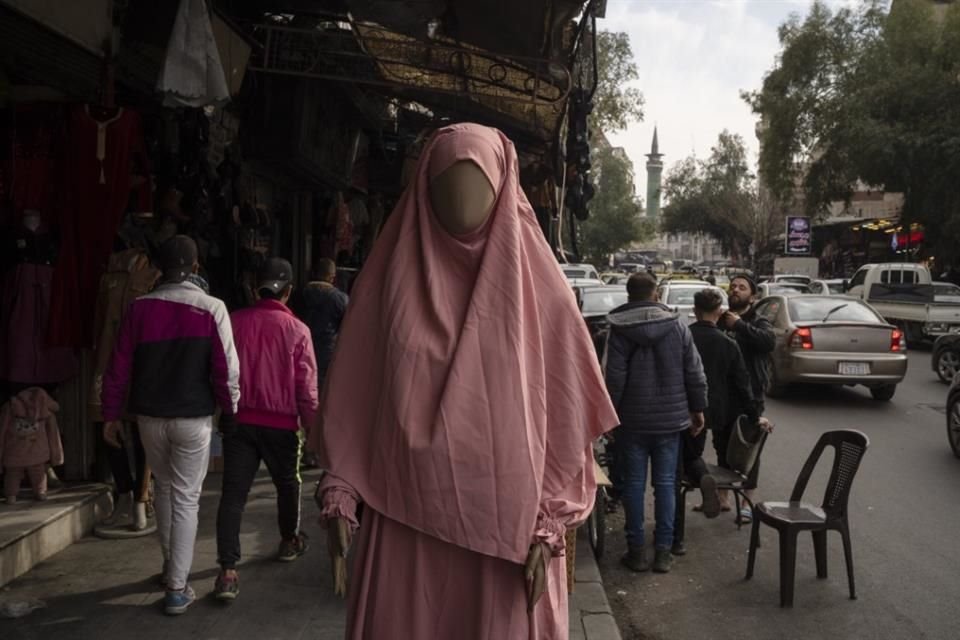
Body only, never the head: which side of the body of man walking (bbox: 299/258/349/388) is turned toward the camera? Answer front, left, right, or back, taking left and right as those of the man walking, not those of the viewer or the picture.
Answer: back

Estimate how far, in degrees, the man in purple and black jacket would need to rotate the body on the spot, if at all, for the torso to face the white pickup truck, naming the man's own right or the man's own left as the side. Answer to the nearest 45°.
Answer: approximately 45° to the man's own right

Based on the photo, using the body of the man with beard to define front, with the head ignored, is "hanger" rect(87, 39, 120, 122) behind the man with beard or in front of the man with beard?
in front

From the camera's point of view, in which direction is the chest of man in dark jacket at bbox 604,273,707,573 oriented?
away from the camera

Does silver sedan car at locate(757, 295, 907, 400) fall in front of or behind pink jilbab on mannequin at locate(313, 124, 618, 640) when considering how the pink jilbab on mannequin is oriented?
behind

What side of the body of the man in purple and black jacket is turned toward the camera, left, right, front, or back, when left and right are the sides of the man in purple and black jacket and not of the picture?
back

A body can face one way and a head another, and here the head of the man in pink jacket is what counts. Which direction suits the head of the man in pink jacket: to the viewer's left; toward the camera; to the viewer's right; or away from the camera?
away from the camera

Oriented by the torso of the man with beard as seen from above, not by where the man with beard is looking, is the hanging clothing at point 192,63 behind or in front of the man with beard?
in front

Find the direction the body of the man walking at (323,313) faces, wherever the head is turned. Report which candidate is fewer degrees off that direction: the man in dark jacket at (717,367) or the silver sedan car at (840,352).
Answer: the silver sedan car

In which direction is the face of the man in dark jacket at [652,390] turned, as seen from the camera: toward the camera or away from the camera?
away from the camera

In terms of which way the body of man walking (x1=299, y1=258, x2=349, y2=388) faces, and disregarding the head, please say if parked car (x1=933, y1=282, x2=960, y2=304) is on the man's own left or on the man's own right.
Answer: on the man's own right

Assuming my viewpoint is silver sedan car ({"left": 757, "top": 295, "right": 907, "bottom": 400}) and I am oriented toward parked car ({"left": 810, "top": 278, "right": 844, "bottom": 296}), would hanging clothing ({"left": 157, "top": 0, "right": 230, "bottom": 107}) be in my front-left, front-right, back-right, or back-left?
back-left

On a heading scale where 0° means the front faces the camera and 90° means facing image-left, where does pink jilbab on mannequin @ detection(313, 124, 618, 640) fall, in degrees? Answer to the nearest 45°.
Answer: approximately 0°

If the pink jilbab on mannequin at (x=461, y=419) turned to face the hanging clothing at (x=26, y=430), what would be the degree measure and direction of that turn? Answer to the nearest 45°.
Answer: approximately 135° to its right

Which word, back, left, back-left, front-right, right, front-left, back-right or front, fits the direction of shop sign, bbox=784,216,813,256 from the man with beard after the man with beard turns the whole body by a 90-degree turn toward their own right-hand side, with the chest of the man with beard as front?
front-right

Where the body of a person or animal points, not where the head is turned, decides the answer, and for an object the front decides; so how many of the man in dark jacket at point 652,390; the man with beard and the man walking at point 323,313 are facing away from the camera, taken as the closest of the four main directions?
2

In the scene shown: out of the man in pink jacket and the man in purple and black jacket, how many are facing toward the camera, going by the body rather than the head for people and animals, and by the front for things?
0

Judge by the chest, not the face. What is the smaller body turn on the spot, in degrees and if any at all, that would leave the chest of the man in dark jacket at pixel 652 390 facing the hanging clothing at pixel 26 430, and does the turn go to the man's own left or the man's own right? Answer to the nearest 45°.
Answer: approximately 90° to the man's own left

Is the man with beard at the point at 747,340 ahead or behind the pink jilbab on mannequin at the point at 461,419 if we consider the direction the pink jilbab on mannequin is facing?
behind
